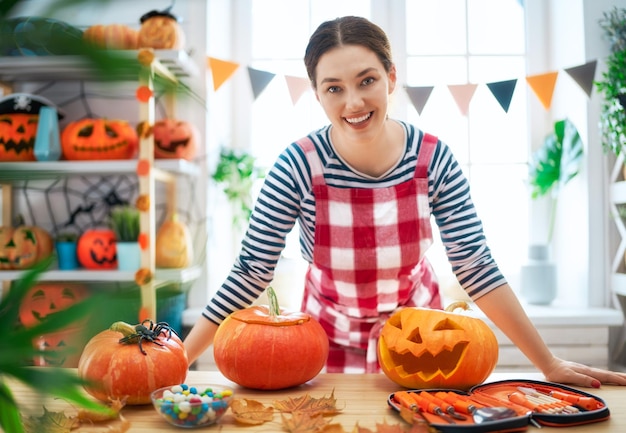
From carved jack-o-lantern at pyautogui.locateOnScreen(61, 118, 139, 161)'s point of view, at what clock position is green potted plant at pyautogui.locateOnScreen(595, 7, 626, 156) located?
The green potted plant is roughly at 10 o'clock from the carved jack-o-lantern.

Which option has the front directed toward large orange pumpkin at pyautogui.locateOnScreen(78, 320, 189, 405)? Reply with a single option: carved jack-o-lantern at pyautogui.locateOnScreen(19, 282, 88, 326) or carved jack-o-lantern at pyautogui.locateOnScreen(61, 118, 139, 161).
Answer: carved jack-o-lantern at pyautogui.locateOnScreen(61, 118, 139, 161)

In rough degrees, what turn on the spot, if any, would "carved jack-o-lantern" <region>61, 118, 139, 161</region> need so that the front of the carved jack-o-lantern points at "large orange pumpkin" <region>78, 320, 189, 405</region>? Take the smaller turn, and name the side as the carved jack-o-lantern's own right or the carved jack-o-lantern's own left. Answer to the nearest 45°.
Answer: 0° — it already faces it

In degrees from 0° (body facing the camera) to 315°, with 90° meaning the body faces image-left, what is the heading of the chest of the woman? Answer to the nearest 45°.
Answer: approximately 0°

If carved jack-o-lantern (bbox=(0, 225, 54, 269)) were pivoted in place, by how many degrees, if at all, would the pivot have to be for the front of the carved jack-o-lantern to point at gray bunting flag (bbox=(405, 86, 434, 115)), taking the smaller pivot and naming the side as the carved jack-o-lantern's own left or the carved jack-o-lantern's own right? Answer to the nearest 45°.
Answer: approximately 135° to the carved jack-o-lantern's own left

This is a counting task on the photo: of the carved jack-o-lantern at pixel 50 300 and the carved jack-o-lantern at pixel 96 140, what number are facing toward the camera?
2

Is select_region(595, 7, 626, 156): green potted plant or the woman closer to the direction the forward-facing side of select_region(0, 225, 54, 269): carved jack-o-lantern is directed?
the woman

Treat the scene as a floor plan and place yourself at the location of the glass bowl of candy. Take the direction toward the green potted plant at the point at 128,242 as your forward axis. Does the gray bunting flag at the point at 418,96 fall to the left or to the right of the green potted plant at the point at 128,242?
right

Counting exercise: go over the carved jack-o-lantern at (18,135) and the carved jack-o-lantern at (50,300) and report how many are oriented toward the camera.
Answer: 2
